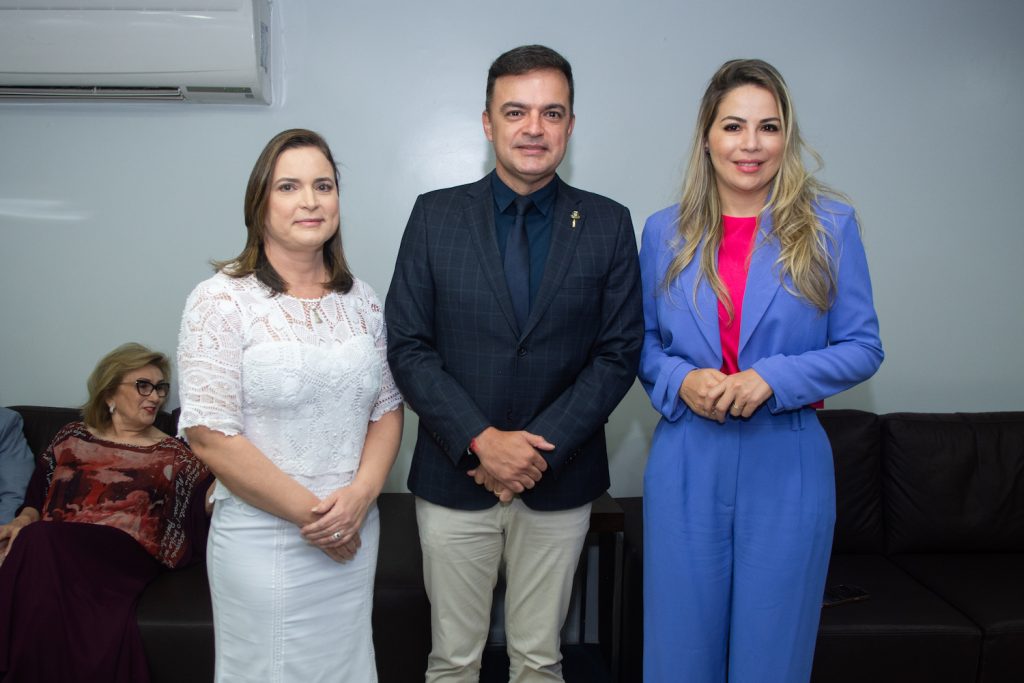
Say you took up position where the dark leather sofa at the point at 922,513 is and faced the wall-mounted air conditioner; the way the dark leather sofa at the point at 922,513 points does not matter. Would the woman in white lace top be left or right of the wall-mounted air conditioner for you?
left

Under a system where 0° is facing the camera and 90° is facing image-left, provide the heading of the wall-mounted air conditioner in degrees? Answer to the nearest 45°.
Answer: approximately 0°

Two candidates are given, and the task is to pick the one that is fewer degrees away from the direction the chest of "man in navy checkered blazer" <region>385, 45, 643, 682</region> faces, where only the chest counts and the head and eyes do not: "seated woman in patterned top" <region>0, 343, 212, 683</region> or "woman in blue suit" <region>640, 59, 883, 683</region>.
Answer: the woman in blue suit

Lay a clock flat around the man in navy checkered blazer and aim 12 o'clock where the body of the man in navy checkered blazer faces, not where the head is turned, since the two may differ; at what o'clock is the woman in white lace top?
The woman in white lace top is roughly at 2 o'clock from the man in navy checkered blazer.

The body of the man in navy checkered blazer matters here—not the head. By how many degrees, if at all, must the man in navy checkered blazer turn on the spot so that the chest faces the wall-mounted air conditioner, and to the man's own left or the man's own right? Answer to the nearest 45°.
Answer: approximately 135° to the man's own right

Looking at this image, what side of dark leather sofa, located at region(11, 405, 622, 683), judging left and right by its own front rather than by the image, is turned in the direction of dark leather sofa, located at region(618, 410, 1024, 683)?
left

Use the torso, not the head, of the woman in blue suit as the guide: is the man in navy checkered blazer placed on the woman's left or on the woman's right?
on the woman's right

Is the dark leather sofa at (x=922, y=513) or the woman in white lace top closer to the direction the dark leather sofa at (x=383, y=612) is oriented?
the woman in white lace top
